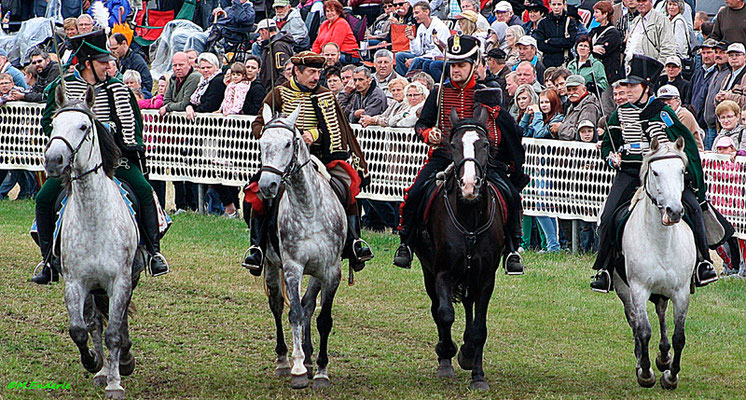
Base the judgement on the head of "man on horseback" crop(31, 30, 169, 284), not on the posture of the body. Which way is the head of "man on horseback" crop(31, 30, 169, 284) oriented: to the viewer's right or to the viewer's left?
to the viewer's right

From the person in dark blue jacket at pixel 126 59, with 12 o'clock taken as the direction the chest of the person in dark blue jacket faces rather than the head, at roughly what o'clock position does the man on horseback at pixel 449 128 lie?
The man on horseback is roughly at 10 o'clock from the person in dark blue jacket.

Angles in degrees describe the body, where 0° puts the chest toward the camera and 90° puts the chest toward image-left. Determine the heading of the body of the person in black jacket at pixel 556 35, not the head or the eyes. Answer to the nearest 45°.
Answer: approximately 0°

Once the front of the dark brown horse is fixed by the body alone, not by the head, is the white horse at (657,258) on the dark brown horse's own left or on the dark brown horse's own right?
on the dark brown horse's own left

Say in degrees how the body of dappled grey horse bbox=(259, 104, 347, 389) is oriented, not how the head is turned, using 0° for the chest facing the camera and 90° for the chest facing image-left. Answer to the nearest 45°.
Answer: approximately 0°

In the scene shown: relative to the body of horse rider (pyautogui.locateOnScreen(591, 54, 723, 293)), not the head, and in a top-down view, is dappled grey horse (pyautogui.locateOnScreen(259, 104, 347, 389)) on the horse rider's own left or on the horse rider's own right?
on the horse rider's own right

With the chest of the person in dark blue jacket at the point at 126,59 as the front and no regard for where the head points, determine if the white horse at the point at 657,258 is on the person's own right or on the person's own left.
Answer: on the person's own left
